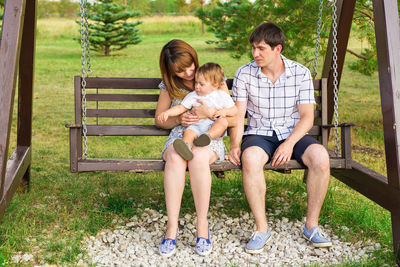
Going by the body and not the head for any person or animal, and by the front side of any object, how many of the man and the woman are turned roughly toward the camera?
2

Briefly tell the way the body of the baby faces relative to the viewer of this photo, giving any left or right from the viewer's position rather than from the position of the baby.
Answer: facing the viewer and to the left of the viewer

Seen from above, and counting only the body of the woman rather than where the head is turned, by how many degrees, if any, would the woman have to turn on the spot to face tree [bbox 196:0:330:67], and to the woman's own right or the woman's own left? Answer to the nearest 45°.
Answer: approximately 180°

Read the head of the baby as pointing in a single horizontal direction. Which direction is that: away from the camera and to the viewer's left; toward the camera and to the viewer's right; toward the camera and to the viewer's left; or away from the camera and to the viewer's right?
toward the camera and to the viewer's left

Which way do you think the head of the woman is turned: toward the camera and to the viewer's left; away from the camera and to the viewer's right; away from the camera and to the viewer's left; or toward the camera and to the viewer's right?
toward the camera and to the viewer's right

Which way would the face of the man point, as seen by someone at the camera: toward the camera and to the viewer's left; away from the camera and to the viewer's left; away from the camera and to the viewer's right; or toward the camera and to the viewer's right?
toward the camera and to the viewer's left

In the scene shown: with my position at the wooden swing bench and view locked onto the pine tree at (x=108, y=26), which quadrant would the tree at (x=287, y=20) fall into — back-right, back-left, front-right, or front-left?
front-right

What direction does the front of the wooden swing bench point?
toward the camera

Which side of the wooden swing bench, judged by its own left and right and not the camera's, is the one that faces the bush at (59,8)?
back

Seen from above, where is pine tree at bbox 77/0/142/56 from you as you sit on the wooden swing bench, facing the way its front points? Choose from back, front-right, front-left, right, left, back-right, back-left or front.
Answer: back

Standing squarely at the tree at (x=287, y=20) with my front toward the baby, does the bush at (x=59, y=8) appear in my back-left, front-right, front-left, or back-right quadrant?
back-right
